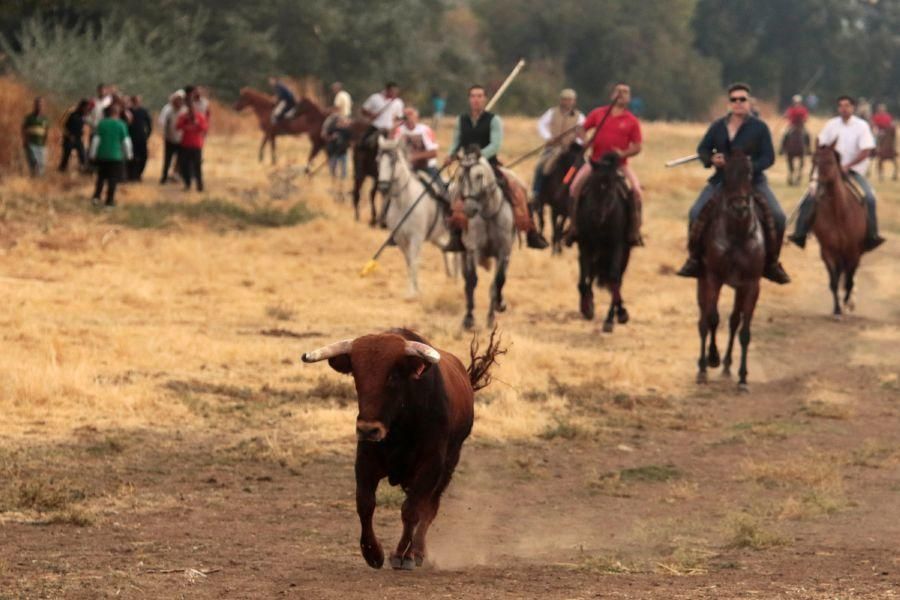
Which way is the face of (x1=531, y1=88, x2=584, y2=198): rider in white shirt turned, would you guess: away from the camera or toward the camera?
toward the camera

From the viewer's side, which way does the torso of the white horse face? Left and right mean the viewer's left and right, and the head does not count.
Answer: facing the viewer and to the left of the viewer

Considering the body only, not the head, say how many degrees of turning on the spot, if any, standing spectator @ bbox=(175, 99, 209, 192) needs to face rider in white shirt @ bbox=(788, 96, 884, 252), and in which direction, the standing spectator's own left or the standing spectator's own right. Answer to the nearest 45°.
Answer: approximately 45° to the standing spectator's own left

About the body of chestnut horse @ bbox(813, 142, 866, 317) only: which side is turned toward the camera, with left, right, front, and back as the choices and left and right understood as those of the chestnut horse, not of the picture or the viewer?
front

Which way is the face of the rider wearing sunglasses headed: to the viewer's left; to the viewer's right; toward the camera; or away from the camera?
toward the camera

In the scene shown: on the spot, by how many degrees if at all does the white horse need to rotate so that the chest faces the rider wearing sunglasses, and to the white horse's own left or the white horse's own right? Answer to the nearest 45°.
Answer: approximately 90° to the white horse's own left

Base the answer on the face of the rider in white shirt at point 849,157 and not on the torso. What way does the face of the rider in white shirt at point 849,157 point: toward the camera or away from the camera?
toward the camera

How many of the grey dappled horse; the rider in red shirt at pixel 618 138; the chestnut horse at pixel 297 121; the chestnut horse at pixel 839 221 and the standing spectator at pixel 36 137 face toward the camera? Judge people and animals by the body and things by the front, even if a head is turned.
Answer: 4

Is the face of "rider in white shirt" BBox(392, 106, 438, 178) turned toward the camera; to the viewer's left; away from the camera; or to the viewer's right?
toward the camera

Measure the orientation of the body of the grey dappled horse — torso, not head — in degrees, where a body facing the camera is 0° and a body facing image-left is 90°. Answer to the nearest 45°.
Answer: approximately 0°

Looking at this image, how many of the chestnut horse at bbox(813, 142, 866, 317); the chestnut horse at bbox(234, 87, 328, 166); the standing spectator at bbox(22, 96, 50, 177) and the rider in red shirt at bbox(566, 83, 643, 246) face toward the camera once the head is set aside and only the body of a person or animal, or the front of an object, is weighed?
3

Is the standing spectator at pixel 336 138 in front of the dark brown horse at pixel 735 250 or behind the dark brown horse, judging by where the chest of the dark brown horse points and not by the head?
behind

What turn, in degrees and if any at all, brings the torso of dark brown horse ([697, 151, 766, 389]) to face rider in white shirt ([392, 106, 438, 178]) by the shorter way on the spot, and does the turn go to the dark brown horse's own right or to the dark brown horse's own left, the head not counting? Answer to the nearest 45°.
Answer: approximately 135° to the dark brown horse's own right

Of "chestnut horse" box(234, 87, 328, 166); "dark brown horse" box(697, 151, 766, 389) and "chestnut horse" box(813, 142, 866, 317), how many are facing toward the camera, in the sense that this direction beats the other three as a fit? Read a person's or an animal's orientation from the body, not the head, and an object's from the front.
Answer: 2

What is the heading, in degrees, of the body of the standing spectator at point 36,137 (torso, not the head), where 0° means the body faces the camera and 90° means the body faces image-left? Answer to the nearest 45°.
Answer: approximately 0°

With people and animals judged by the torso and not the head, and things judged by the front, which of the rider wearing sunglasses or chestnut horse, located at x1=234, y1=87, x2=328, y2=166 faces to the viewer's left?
the chestnut horse

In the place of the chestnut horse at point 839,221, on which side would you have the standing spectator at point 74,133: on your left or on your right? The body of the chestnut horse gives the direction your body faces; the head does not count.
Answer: on your right

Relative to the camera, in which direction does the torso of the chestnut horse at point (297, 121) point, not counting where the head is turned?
to the viewer's left
